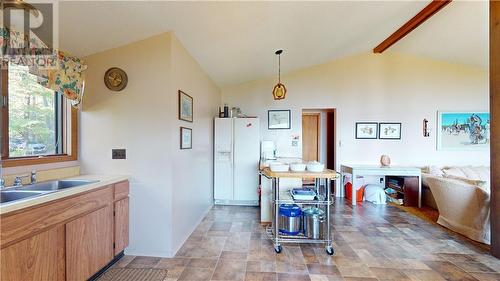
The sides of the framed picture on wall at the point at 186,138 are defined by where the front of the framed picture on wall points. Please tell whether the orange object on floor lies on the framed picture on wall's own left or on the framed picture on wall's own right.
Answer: on the framed picture on wall's own left

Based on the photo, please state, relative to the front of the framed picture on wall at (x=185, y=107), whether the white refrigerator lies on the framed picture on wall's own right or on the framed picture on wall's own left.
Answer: on the framed picture on wall's own left

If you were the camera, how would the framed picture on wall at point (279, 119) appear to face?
facing the viewer

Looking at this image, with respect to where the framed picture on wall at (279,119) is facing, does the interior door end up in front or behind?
behind

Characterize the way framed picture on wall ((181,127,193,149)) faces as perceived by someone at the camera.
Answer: facing the viewer and to the right of the viewer

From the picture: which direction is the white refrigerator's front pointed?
toward the camera

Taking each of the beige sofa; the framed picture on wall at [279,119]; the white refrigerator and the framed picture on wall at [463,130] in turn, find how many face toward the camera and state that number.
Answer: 3

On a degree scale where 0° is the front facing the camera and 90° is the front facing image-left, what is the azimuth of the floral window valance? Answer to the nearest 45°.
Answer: approximately 315°

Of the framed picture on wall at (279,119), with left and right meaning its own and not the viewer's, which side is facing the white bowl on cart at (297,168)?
front

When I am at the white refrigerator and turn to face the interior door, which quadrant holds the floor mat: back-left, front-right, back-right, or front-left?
back-right

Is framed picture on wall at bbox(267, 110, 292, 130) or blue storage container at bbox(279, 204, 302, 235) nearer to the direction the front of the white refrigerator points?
the blue storage container

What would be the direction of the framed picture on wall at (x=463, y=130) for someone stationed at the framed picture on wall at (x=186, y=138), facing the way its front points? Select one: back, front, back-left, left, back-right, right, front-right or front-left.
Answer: front-left
